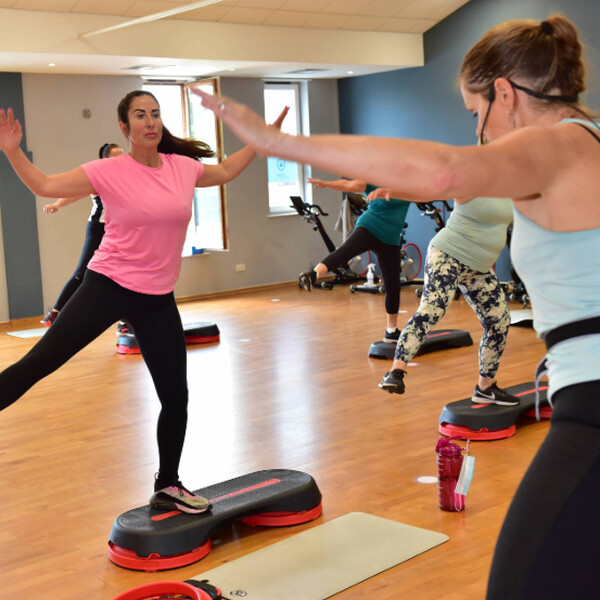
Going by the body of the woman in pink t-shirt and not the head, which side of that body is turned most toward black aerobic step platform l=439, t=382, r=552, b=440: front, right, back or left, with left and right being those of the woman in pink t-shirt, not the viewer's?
left

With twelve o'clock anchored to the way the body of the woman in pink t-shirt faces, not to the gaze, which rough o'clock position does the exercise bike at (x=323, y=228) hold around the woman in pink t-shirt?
The exercise bike is roughly at 8 o'clock from the woman in pink t-shirt.

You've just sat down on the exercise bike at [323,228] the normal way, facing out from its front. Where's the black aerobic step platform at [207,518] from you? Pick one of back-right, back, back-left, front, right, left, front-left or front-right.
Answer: front-left

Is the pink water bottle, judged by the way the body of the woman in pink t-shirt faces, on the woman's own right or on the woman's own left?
on the woman's own left

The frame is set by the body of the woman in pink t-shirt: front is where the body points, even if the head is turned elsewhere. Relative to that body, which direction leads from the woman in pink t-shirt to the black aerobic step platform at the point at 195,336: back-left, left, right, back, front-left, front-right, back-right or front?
back-left

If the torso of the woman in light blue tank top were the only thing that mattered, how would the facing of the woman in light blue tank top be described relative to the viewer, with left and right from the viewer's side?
facing away from the viewer and to the left of the viewer
